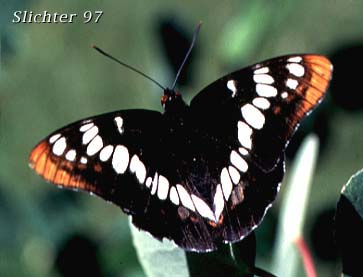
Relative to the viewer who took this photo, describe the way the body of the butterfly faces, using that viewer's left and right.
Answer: facing away from the viewer
